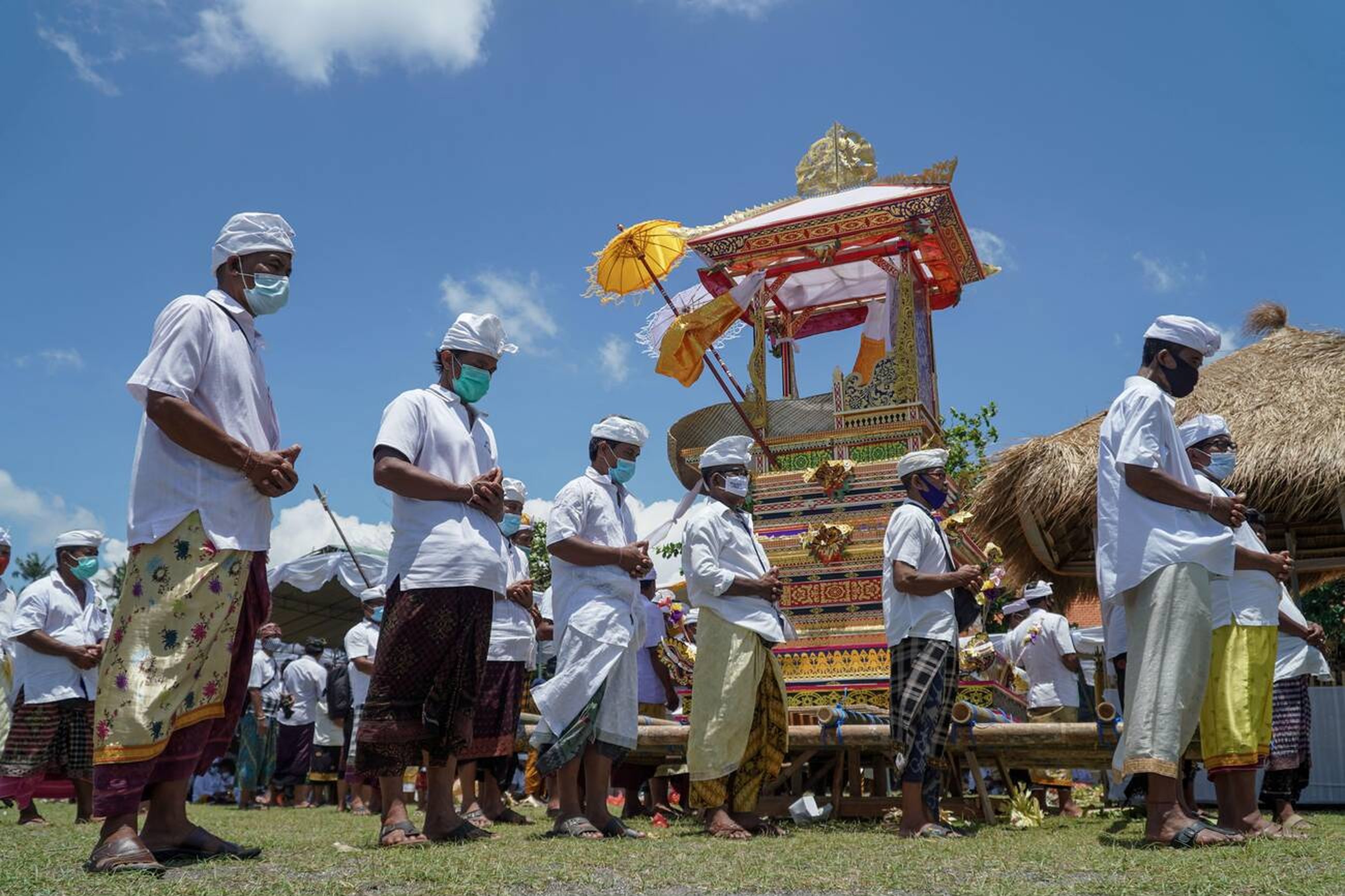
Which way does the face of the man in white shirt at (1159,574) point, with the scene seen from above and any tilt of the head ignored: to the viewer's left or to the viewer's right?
to the viewer's right

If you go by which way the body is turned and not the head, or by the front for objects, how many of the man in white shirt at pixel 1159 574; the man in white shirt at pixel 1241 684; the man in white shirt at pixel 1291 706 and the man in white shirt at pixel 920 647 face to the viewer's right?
4

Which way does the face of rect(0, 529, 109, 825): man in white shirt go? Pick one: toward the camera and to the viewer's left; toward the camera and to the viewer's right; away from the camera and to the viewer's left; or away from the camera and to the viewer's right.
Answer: toward the camera and to the viewer's right

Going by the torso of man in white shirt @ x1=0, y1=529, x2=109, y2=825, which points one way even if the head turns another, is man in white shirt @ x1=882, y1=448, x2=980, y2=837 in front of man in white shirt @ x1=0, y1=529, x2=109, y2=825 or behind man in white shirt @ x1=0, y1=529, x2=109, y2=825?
in front

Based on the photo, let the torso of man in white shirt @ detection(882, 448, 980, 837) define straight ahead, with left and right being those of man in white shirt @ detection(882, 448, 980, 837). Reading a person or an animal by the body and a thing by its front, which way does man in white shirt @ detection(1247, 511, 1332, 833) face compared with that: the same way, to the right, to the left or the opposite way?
the same way

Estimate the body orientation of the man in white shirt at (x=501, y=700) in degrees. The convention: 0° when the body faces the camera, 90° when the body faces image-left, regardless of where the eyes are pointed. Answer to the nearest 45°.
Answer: approximately 315°

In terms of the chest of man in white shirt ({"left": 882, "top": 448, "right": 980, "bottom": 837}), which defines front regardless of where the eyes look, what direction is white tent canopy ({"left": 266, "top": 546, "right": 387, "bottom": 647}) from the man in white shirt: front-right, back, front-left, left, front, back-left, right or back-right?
back-left

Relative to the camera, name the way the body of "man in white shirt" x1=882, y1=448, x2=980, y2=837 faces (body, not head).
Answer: to the viewer's right

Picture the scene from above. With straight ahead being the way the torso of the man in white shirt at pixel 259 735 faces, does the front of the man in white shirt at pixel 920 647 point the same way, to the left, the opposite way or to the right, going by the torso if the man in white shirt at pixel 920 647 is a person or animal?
the same way

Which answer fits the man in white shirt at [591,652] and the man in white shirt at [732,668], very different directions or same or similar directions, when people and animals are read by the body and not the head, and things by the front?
same or similar directions

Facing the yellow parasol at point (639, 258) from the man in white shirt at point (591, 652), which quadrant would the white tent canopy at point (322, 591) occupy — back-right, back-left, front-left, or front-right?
front-left

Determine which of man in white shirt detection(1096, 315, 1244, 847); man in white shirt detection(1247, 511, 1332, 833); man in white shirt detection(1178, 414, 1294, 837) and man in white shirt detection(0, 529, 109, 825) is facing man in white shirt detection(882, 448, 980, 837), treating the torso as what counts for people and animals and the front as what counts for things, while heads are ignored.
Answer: man in white shirt detection(0, 529, 109, 825)

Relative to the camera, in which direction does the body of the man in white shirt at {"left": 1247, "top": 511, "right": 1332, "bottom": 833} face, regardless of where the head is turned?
to the viewer's right

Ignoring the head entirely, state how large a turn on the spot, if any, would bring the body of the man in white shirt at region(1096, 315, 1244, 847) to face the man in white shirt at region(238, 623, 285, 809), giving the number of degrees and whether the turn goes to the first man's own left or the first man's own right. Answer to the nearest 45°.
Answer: approximately 135° to the first man's own left

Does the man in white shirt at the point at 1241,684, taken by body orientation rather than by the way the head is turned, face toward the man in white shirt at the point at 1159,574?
no

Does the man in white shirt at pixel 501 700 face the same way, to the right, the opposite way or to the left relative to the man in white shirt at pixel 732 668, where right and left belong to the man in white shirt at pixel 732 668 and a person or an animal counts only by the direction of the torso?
the same way
